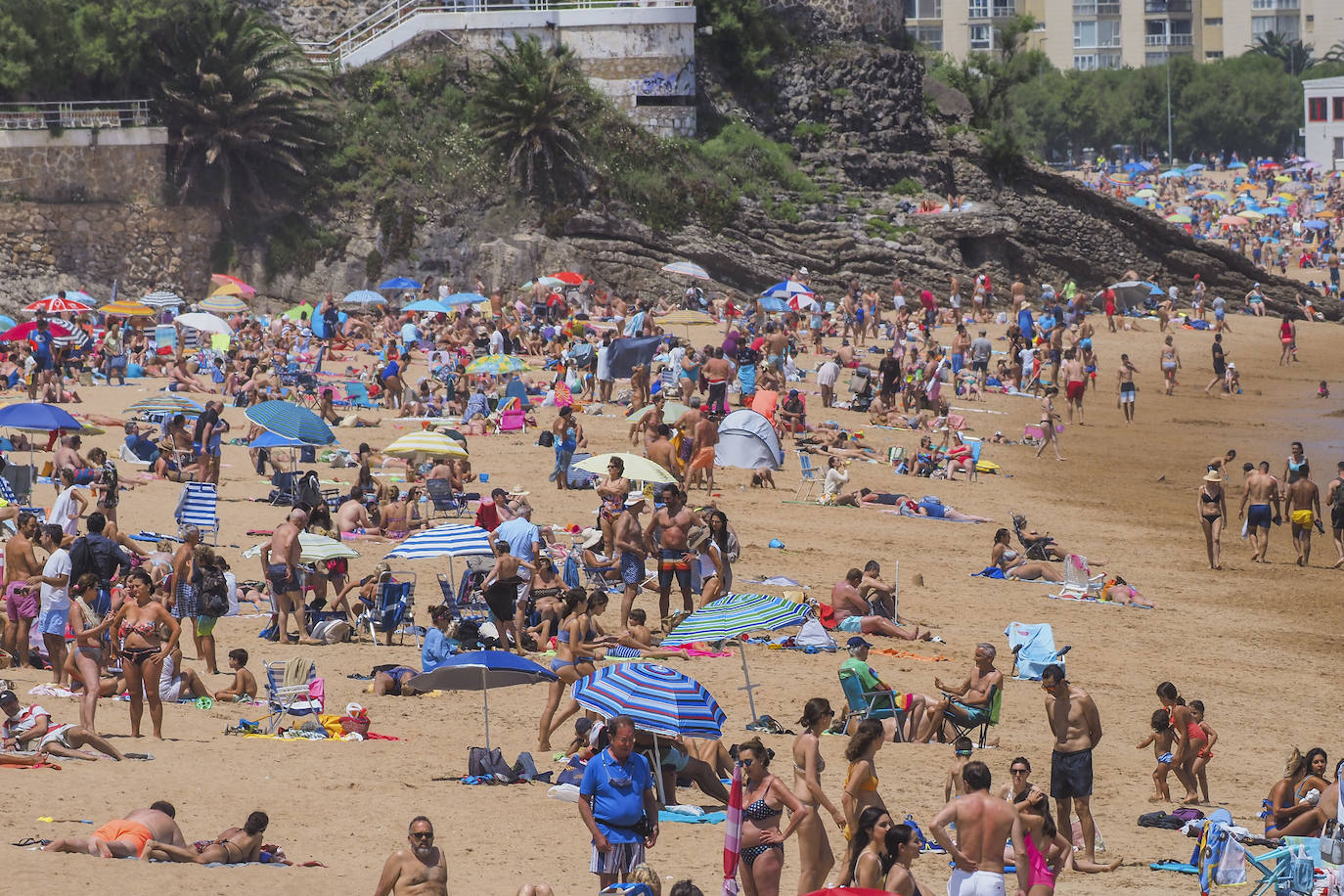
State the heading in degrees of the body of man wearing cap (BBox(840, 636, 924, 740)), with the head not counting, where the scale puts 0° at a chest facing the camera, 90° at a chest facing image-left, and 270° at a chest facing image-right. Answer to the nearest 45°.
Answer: approximately 270°

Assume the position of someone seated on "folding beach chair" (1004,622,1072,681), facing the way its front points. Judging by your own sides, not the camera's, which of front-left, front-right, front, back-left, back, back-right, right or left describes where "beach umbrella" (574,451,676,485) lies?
back

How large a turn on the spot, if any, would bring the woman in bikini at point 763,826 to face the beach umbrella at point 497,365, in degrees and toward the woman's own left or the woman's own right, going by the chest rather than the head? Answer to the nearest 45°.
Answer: approximately 135° to the woman's own right

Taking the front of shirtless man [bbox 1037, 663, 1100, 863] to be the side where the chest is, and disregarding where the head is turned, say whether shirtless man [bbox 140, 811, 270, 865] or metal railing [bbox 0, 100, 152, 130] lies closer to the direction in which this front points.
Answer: the shirtless man

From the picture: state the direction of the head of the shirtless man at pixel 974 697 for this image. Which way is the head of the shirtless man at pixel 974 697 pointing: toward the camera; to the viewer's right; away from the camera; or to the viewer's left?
to the viewer's left

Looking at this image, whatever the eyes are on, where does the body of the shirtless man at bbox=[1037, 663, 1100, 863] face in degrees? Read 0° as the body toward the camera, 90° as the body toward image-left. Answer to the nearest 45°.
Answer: approximately 45°

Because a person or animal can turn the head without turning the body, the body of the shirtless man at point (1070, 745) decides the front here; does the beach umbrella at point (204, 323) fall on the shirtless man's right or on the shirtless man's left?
on the shirtless man's right

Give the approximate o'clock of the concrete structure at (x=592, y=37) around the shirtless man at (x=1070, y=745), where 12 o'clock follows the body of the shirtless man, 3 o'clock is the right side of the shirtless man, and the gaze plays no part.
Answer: The concrete structure is roughly at 4 o'clock from the shirtless man.
